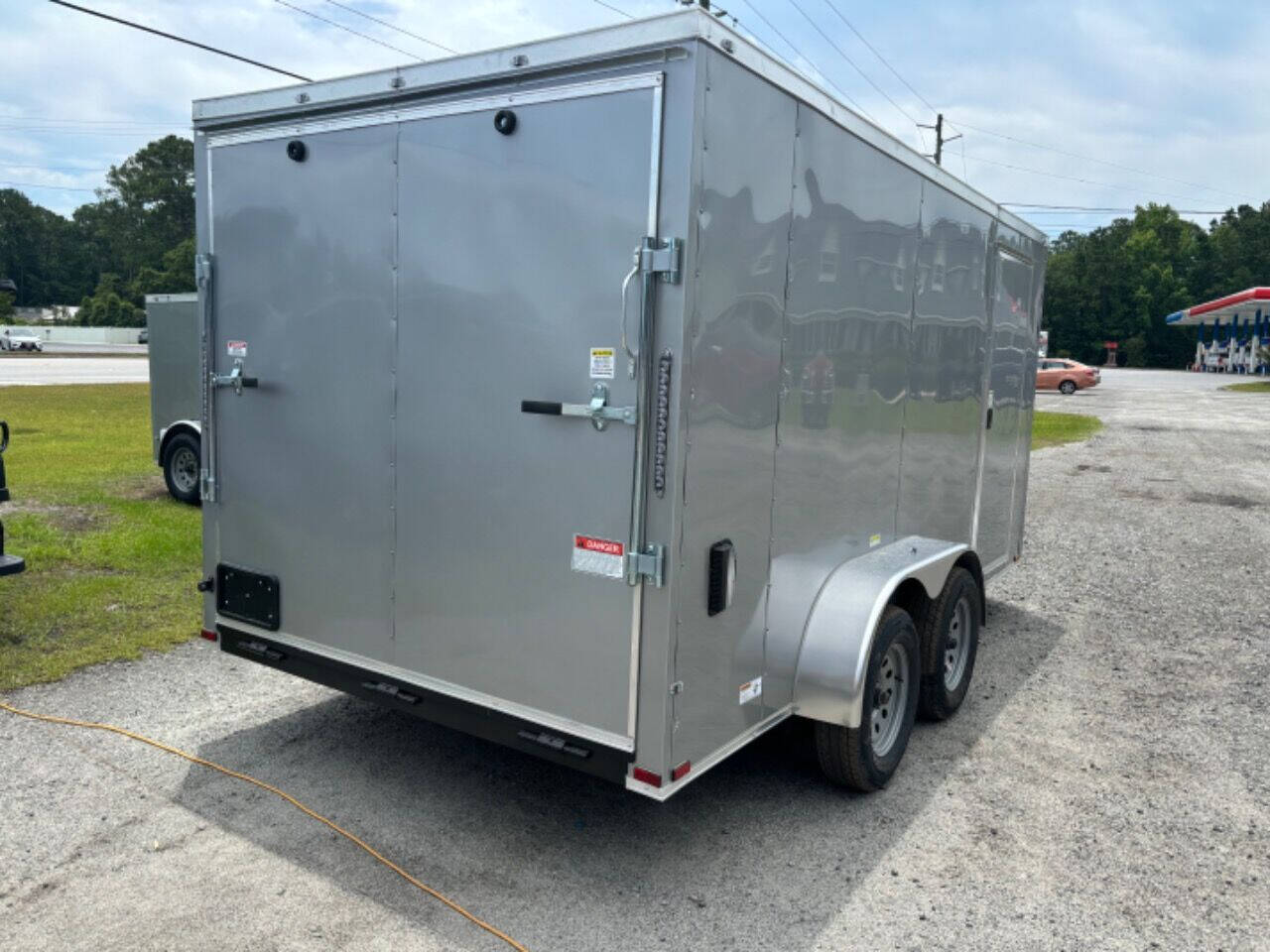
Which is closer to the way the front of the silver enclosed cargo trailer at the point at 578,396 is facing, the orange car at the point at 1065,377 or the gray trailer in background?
the orange car

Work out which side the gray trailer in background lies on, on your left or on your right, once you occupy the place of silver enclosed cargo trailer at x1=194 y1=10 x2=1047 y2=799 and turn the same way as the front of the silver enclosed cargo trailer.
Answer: on your left

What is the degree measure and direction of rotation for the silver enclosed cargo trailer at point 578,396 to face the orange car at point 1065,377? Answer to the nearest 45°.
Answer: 0° — it already faces it

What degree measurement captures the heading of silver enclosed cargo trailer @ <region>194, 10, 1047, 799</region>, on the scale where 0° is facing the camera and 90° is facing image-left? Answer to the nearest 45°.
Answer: approximately 225°

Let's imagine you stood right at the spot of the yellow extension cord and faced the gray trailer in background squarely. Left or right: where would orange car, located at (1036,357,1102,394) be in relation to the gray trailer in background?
right
